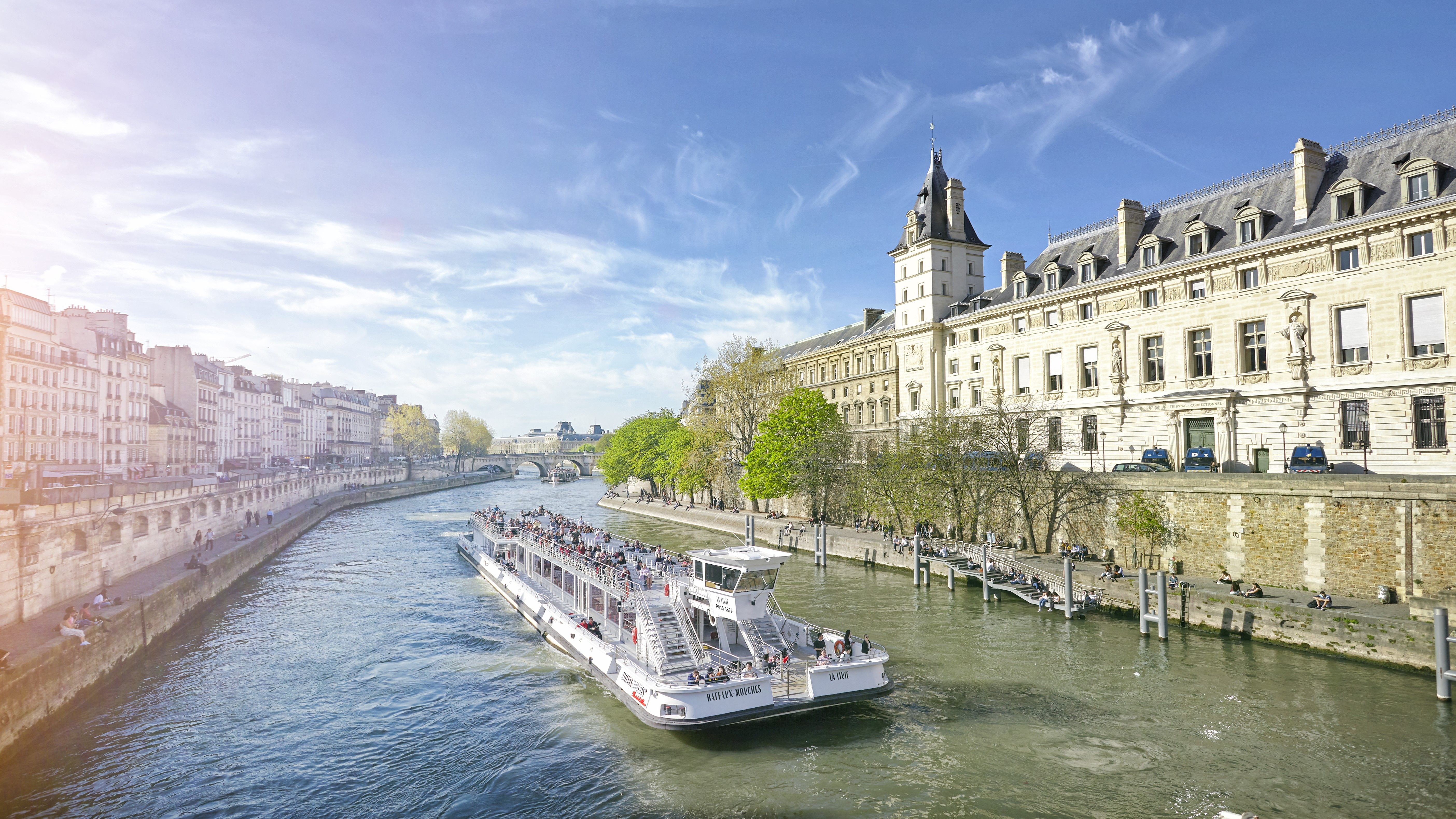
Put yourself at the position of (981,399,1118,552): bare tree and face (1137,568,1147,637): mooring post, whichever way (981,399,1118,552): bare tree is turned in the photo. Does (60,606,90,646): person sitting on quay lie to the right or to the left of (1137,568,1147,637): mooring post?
right

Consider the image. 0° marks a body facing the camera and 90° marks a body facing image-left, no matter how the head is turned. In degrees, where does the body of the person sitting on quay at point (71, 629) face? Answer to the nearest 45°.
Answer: approximately 270°

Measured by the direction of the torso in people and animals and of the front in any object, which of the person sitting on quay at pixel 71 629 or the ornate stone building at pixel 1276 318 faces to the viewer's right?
the person sitting on quay

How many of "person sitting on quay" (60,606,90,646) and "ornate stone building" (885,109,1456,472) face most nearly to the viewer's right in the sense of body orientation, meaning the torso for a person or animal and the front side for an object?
1

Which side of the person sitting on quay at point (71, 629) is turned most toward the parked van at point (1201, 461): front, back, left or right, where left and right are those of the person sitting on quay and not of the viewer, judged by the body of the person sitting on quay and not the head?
front

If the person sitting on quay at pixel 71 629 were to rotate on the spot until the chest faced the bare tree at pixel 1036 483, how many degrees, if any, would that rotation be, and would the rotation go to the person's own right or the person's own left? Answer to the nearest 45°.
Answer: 0° — they already face it

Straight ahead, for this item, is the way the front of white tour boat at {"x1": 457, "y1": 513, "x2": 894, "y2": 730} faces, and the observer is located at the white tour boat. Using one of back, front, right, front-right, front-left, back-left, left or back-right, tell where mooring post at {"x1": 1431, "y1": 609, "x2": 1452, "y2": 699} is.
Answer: front-left

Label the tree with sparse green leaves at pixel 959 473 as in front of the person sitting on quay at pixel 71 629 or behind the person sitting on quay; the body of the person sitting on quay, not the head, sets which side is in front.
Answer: in front

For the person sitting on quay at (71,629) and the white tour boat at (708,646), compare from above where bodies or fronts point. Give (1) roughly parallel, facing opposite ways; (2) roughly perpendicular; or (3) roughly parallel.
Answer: roughly perpendicular

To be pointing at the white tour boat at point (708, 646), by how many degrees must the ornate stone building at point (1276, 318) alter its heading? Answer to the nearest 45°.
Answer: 0° — it already faces it
